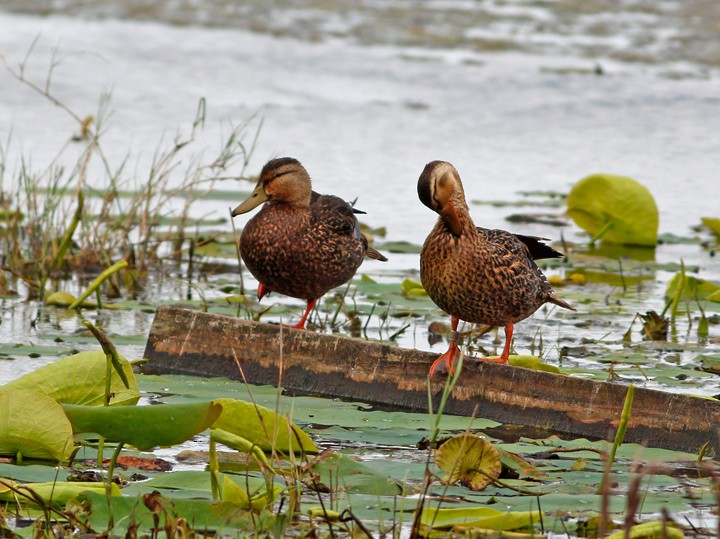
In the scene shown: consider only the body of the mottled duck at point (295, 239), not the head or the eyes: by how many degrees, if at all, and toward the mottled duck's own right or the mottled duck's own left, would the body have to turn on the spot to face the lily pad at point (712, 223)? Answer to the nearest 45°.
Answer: approximately 180°

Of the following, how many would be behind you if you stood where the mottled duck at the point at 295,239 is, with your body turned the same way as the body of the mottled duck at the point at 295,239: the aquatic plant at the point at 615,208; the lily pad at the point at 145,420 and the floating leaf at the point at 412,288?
2

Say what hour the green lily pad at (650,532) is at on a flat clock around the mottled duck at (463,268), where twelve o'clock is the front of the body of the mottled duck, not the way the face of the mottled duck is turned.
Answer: The green lily pad is roughly at 10 o'clock from the mottled duck.

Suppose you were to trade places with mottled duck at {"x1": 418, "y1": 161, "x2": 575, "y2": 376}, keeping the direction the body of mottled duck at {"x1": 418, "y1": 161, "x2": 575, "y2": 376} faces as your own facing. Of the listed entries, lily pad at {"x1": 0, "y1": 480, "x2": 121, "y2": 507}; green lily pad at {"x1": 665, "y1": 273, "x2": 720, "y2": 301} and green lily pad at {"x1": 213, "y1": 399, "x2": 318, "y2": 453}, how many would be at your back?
1

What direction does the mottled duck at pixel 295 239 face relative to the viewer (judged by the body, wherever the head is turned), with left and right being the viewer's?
facing the viewer and to the left of the viewer

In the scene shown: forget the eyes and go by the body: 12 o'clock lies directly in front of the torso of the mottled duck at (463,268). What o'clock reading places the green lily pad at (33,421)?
The green lily pad is roughly at 12 o'clock from the mottled duck.

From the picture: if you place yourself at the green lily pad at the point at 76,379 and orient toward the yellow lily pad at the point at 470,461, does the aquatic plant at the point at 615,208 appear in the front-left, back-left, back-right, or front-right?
front-left

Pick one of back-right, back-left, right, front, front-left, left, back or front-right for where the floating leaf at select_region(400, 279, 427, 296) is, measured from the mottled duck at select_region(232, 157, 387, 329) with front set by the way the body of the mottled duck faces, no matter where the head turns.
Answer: back

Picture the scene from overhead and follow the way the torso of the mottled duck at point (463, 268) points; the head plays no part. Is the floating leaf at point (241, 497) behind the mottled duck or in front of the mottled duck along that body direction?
in front

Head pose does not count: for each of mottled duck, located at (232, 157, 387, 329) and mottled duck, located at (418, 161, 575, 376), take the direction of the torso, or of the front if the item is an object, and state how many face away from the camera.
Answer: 0

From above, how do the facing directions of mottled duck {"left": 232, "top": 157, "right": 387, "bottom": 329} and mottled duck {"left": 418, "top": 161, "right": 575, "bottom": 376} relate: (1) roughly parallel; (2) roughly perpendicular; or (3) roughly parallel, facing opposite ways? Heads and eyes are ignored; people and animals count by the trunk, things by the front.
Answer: roughly parallel

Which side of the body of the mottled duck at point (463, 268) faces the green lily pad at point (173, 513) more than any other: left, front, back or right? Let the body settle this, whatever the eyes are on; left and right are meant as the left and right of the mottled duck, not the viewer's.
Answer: front

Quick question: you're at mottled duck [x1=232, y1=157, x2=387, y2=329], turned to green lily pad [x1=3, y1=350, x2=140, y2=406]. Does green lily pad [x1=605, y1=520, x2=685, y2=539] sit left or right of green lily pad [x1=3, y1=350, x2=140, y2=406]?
left

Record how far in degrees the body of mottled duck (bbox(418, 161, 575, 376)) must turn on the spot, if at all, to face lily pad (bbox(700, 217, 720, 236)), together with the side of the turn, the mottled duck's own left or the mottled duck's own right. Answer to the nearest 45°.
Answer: approximately 180°
